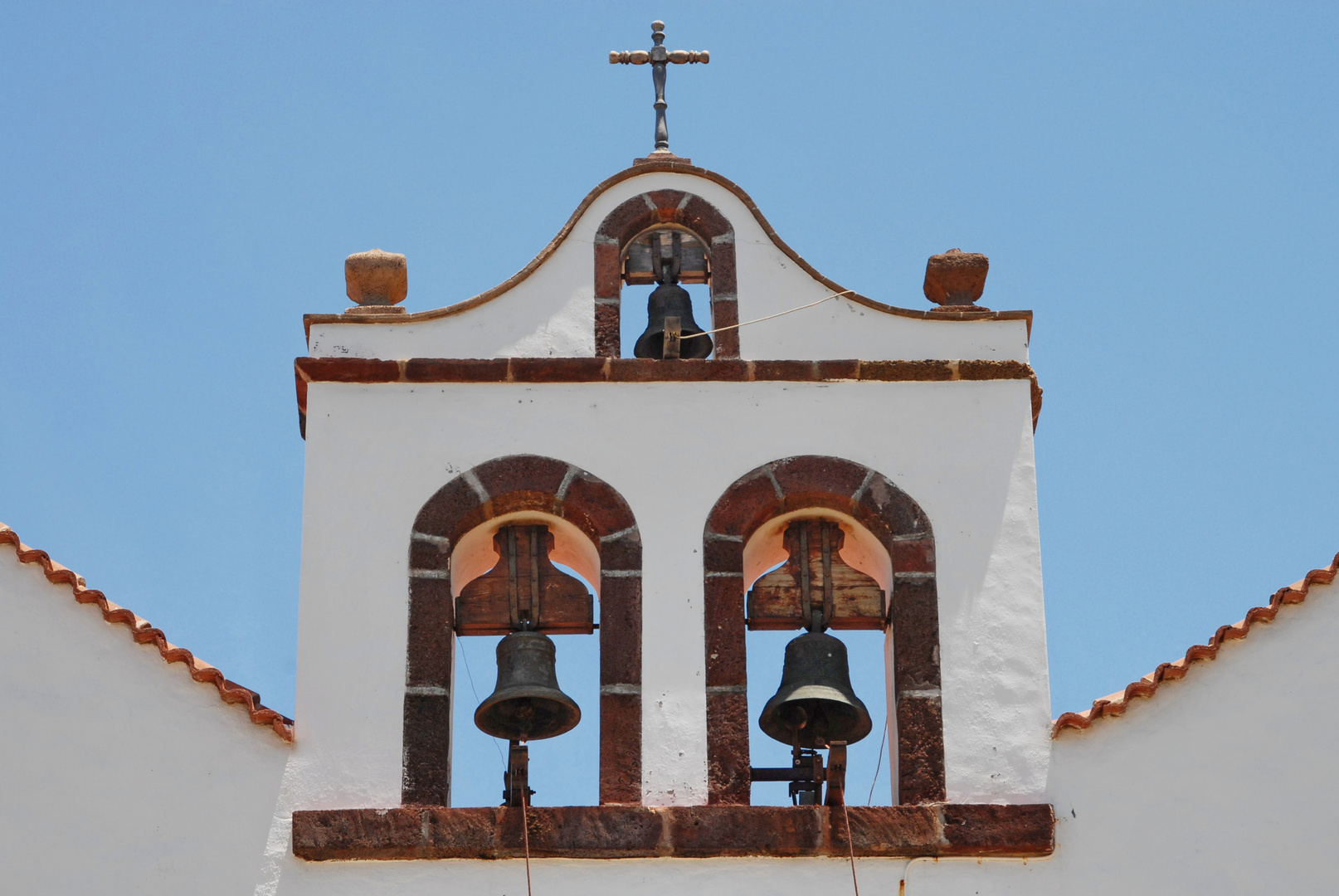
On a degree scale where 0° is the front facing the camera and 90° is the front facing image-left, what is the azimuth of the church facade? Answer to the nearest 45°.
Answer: approximately 0°
